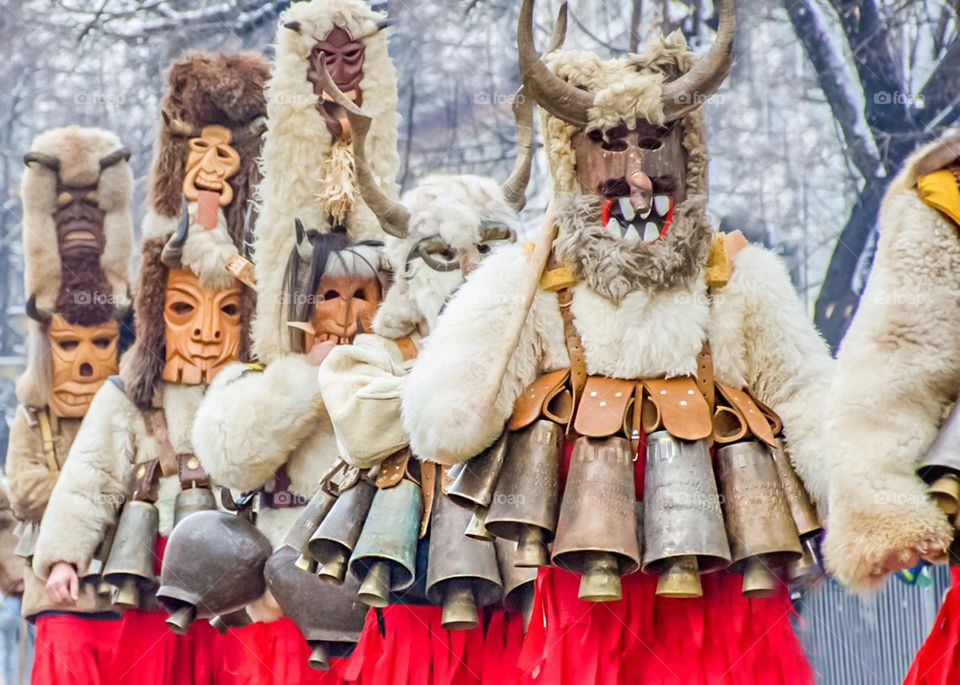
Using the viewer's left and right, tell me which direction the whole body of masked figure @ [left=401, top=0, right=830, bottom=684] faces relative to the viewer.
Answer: facing the viewer

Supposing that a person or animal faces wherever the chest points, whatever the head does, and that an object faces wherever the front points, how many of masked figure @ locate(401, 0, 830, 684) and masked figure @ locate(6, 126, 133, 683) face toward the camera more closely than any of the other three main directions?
2

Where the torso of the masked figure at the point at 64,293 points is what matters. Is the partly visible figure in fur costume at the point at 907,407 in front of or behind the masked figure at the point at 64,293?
in front

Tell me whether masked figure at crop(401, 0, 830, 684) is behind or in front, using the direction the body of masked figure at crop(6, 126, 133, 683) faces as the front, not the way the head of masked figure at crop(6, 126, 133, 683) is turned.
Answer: in front

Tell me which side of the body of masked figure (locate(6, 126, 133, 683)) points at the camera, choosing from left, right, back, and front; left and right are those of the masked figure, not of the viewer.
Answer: front

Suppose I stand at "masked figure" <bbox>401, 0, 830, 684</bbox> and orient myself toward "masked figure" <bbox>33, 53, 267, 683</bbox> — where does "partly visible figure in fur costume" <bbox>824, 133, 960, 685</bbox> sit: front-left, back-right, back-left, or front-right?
back-right
